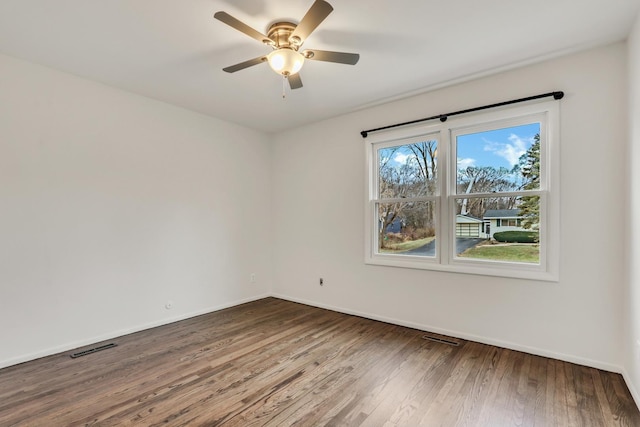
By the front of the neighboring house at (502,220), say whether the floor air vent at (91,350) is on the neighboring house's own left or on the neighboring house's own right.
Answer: on the neighboring house's own right

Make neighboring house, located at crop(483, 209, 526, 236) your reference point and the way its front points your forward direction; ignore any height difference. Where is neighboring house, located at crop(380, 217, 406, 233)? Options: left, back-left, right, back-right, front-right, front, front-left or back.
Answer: right

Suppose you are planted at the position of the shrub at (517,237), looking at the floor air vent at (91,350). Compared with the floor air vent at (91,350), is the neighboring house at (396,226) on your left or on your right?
right

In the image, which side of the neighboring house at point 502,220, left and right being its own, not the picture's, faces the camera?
front

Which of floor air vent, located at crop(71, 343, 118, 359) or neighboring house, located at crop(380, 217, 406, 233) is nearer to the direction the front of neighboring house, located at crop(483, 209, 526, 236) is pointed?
the floor air vent
